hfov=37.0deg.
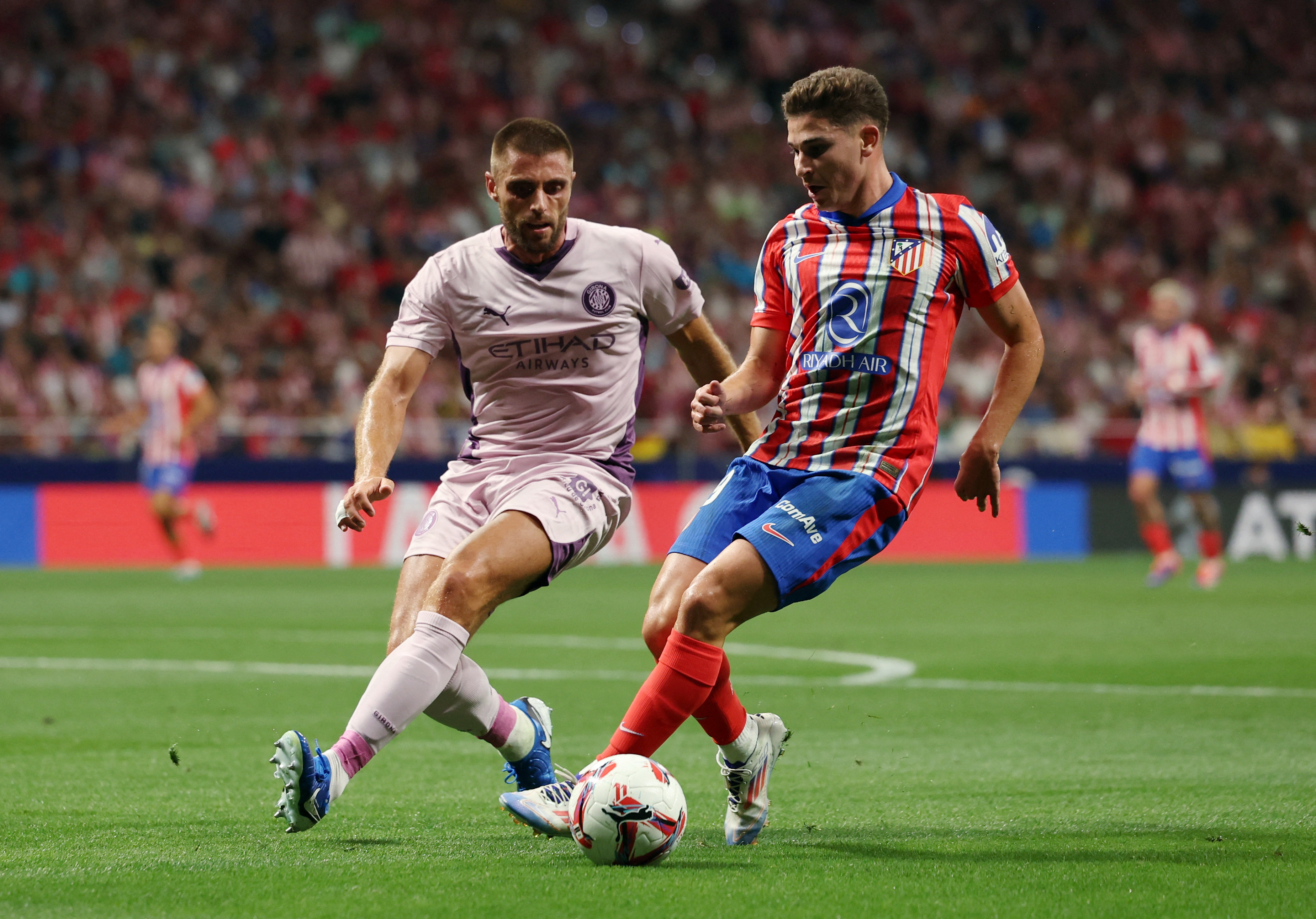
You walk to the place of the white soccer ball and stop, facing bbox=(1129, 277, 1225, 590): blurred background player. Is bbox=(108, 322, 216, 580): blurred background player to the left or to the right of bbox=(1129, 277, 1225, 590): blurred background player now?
left

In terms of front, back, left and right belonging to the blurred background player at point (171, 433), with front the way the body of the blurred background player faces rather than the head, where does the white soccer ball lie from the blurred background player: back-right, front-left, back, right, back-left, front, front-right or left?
front-left

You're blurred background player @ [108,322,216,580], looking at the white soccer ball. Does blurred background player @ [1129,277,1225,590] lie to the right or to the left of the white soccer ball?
left

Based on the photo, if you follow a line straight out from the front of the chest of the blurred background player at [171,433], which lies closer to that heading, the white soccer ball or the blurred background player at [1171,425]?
the white soccer ball

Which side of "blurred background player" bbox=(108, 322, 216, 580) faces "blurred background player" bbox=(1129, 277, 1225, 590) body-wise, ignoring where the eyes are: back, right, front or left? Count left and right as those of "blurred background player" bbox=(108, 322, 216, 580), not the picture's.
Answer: left
